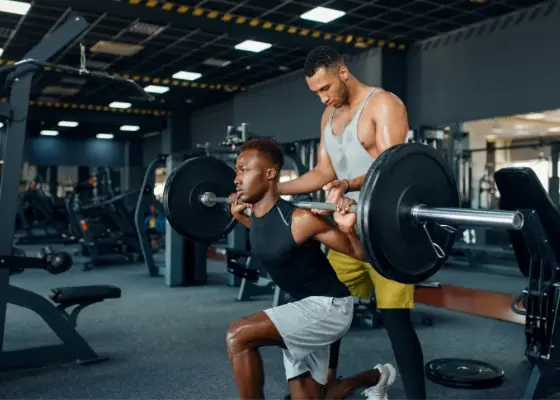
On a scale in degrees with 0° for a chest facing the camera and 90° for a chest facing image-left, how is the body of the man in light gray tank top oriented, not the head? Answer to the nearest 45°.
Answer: approximately 45°

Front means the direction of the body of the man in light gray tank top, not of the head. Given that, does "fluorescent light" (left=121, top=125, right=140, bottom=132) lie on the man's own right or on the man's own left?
on the man's own right

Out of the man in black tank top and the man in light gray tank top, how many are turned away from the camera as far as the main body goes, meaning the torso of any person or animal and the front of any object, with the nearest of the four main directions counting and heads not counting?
0

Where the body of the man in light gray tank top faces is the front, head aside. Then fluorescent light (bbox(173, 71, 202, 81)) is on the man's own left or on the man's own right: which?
on the man's own right

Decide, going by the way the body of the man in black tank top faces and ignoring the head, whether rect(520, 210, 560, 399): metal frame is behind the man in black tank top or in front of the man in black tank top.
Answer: behind

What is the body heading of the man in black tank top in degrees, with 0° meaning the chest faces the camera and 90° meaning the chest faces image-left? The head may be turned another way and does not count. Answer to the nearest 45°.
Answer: approximately 45°

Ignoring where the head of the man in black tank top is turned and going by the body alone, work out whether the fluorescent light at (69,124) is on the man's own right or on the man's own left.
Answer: on the man's own right

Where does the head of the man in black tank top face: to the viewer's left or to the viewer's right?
to the viewer's left
